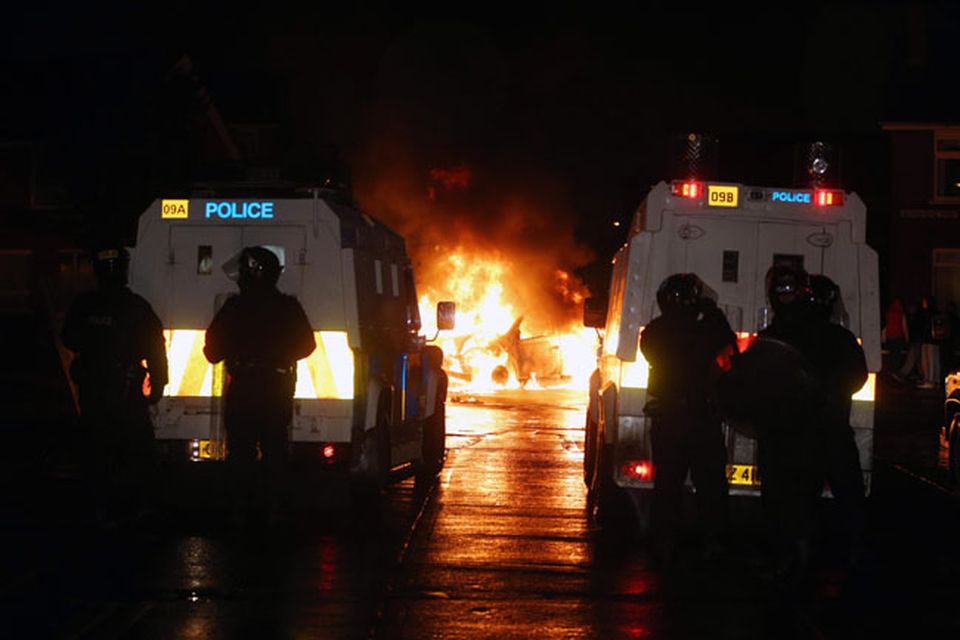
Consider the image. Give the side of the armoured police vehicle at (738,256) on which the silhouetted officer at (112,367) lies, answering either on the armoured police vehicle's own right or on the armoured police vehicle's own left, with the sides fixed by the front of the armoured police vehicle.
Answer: on the armoured police vehicle's own left

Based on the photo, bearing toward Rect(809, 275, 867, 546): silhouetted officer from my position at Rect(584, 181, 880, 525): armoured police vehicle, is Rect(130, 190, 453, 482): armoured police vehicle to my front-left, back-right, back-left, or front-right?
back-right

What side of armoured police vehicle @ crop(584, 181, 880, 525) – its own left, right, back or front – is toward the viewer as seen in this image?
back

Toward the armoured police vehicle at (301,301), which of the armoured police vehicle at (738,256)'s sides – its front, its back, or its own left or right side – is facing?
left

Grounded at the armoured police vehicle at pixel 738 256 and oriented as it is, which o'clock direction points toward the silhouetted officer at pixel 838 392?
The silhouetted officer is roughly at 5 o'clock from the armoured police vehicle.

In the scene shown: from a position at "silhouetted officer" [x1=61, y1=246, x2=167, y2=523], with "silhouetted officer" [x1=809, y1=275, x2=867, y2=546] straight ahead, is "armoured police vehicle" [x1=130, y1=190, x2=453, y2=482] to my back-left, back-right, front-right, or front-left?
front-left
